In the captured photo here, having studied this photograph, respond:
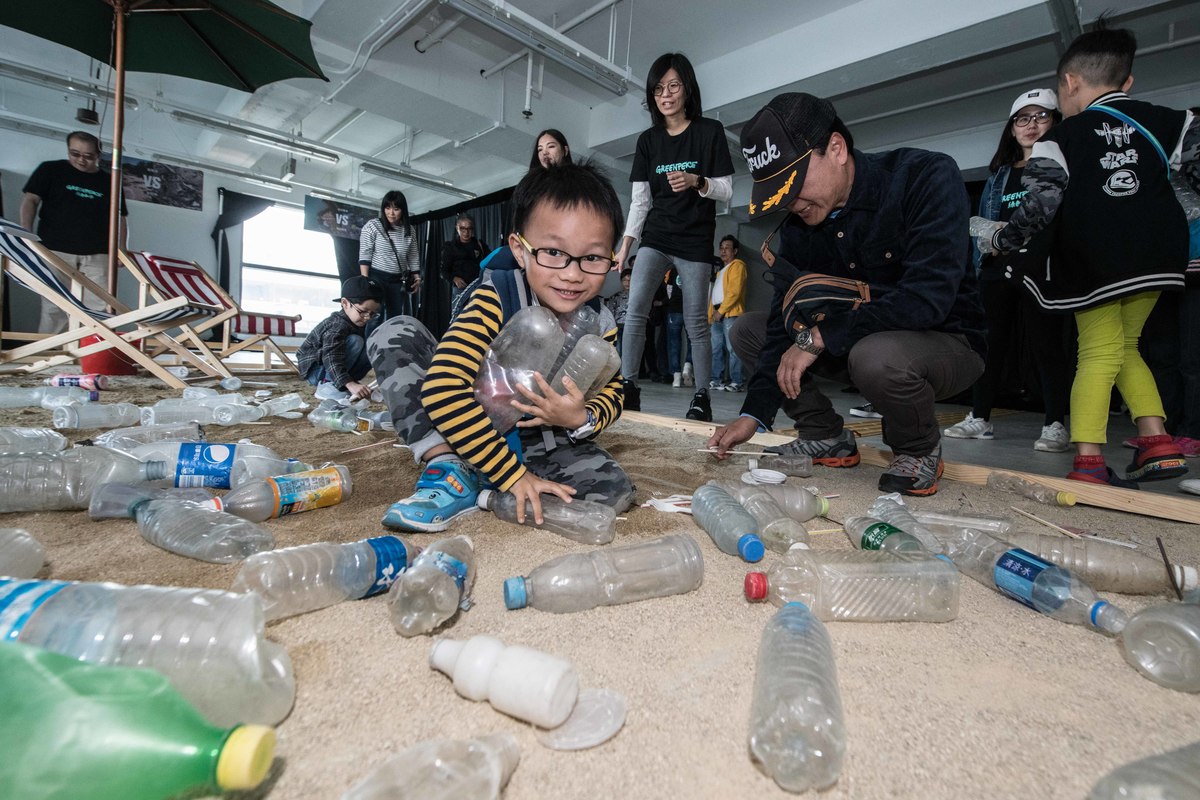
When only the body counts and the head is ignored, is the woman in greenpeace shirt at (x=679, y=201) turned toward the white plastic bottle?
yes

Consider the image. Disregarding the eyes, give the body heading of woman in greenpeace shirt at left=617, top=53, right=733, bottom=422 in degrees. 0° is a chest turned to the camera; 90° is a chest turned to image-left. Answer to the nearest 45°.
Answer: approximately 0°

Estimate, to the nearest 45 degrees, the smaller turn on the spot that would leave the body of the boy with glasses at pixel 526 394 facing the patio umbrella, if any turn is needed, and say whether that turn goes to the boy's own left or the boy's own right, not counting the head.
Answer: approximately 135° to the boy's own right

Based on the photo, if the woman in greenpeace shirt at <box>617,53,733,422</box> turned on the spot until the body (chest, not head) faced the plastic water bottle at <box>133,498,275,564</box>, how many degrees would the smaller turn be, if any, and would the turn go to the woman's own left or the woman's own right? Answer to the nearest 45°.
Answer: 0° — they already face it

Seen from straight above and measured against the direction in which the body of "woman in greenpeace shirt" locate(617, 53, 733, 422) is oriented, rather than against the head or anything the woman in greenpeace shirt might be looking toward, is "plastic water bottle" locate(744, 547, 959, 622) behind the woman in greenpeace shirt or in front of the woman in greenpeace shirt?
in front

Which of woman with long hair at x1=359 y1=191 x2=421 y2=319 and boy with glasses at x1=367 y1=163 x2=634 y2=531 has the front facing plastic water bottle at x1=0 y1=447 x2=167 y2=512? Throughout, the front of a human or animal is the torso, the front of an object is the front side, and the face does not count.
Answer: the woman with long hair

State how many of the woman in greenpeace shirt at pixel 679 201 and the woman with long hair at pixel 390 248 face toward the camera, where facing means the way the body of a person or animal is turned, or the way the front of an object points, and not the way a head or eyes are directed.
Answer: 2

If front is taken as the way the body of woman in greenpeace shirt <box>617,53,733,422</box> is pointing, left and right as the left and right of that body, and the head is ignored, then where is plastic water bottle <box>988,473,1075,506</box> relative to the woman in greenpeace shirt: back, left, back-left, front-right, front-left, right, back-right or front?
front-left

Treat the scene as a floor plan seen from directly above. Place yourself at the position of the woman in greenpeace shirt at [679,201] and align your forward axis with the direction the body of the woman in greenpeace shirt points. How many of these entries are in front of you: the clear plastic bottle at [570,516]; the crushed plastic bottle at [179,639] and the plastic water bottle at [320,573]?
3

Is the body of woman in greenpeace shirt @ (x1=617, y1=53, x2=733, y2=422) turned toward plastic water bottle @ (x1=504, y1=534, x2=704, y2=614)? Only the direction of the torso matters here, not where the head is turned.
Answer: yes
